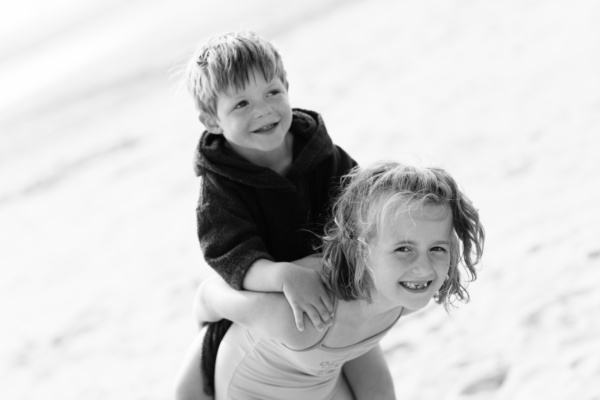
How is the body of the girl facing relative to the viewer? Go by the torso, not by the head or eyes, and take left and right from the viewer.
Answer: facing the viewer and to the right of the viewer

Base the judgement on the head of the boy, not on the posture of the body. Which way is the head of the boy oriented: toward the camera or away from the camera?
toward the camera
